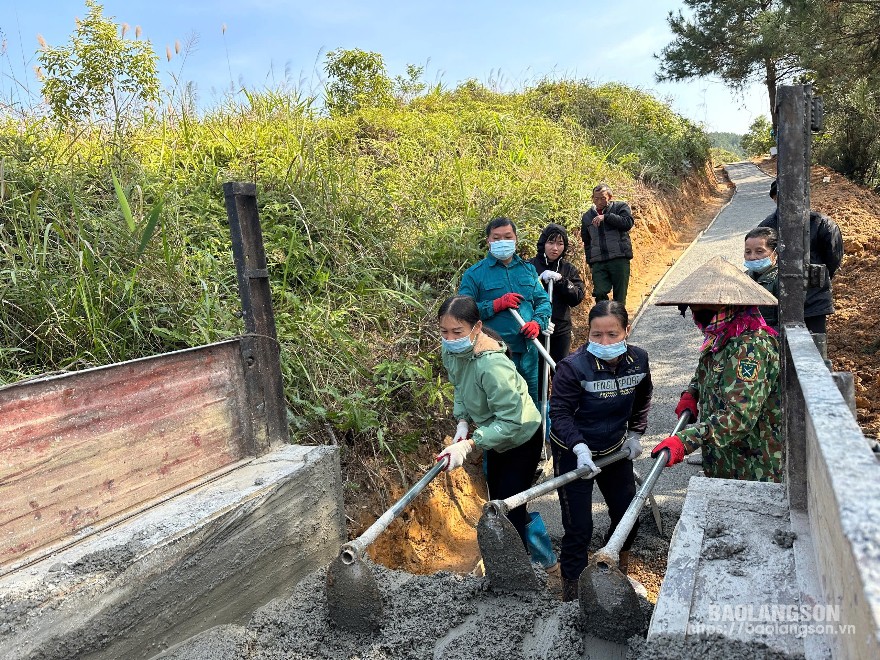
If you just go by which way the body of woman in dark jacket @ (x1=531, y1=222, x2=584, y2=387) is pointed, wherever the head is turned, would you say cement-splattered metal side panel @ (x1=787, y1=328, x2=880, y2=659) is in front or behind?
in front

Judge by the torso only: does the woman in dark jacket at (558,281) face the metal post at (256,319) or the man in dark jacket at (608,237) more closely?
the metal post

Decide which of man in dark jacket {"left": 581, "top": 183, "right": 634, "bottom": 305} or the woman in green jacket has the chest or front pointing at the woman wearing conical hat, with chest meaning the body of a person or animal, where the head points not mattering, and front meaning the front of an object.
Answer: the man in dark jacket

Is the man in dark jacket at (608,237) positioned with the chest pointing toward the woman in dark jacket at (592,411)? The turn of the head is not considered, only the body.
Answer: yes

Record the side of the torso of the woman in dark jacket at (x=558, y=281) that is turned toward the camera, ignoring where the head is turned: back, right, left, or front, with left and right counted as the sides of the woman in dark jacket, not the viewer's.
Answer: front

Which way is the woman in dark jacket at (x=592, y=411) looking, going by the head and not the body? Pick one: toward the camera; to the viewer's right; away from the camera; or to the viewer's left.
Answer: toward the camera

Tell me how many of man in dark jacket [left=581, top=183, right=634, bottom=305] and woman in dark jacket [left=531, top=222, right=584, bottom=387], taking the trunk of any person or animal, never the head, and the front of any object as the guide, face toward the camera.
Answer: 2

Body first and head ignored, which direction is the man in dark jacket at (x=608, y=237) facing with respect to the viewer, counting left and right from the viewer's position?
facing the viewer

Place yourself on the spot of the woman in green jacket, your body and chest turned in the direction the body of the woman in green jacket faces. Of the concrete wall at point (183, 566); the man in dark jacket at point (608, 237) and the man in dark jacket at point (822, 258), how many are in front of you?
1

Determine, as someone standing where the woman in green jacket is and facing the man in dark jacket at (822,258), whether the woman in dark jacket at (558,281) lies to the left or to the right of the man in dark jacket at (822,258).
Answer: left

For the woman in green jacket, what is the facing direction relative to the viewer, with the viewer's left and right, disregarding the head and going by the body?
facing the viewer and to the left of the viewer

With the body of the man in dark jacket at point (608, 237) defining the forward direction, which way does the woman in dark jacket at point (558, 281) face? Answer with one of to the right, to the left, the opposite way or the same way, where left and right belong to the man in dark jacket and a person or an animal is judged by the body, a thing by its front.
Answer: the same way

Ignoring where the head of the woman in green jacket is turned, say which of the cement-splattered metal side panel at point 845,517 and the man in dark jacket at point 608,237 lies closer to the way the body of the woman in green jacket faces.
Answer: the cement-splattered metal side panel

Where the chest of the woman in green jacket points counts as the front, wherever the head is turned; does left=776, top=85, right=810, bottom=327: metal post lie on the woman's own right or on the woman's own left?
on the woman's own left

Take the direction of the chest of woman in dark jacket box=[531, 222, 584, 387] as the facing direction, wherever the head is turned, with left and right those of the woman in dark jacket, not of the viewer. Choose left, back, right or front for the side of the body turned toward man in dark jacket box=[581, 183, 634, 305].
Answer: back

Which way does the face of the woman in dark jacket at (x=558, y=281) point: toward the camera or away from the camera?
toward the camera

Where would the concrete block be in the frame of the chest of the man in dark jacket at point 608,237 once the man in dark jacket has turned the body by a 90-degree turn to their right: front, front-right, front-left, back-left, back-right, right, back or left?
left
